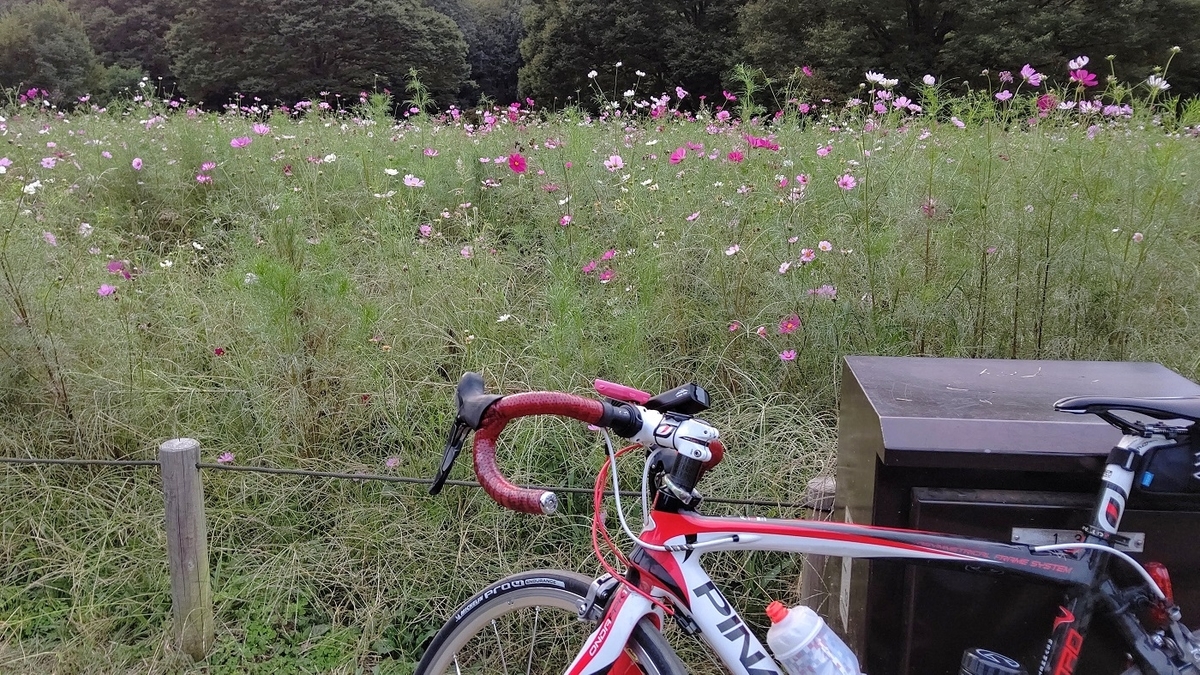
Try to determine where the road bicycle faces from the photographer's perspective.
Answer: facing to the left of the viewer

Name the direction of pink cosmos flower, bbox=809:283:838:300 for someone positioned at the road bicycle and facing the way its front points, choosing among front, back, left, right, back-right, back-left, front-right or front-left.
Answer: right

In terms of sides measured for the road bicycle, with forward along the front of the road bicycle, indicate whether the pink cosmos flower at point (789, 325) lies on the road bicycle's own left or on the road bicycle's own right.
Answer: on the road bicycle's own right

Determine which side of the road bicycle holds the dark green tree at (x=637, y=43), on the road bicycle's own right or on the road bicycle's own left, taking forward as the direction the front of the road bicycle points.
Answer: on the road bicycle's own right

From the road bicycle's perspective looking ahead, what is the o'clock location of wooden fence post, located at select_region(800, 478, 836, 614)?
The wooden fence post is roughly at 3 o'clock from the road bicycle.

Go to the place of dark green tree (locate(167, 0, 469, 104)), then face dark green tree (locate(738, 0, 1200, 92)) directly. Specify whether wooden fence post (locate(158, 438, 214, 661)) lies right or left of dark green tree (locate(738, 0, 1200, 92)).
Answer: right
